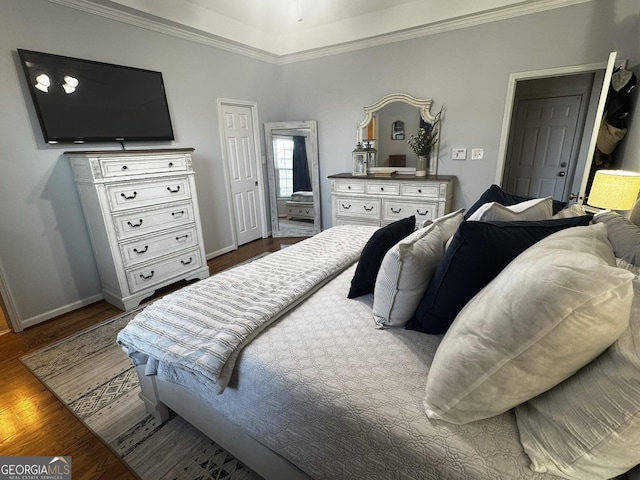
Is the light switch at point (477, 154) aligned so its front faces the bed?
yes

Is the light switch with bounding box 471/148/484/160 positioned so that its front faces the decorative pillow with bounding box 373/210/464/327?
yes

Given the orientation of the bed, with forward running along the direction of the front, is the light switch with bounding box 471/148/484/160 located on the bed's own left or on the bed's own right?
on the bed's own right

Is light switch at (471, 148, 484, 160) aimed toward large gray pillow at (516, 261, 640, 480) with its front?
yes

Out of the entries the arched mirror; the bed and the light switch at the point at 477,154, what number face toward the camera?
2

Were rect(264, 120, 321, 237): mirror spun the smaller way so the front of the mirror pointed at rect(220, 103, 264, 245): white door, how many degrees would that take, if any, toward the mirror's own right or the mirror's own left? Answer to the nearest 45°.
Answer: approximately 90° to the mirror's own right

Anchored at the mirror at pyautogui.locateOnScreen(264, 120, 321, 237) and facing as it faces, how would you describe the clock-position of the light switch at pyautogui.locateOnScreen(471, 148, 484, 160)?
The light switch is roughly at 10 o'clock from the mirror.

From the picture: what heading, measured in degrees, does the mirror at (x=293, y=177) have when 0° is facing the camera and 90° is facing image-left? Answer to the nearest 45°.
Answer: approximately 0°

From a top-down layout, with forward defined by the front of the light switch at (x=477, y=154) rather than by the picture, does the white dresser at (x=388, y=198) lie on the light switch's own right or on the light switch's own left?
on the light switch's own right

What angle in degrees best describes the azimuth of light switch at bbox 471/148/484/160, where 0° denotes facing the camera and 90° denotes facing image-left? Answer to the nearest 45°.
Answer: approximately 0°

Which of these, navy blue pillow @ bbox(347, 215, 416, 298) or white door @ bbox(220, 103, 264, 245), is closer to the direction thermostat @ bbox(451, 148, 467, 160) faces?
the navy blue pillow
